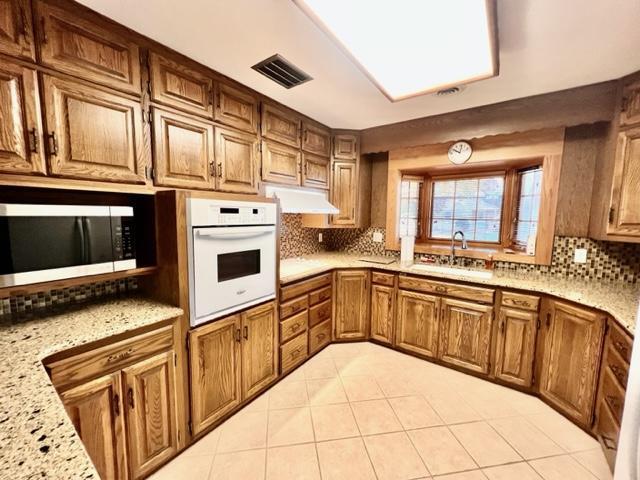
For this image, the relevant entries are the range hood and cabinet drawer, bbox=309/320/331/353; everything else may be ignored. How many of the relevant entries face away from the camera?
0

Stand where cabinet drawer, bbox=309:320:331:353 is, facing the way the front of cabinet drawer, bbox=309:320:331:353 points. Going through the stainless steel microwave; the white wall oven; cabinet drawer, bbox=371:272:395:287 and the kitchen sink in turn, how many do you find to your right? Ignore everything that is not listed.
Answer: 2

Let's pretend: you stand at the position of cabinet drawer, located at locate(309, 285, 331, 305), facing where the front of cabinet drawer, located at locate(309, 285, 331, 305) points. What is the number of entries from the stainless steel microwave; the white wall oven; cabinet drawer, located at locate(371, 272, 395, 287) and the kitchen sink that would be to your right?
2

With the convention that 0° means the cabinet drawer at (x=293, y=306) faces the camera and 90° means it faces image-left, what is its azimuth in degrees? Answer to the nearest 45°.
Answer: approximately 315°

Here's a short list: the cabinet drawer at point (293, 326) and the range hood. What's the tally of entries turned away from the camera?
0

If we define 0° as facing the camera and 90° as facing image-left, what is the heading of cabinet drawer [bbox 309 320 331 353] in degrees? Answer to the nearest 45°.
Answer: approximately 315°

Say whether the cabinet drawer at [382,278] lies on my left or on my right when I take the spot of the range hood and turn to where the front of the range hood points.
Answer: on my left

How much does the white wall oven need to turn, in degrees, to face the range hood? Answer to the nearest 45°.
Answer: approximately 90° to its left

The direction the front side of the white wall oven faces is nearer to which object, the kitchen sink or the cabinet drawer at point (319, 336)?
the kitchen sink
